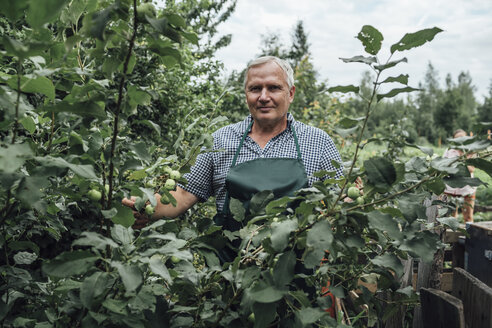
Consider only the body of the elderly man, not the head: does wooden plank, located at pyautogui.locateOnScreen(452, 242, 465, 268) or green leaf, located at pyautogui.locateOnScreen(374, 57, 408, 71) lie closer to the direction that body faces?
the green leaf

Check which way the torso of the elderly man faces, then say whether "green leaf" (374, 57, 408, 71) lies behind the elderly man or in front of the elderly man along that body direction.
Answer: in front

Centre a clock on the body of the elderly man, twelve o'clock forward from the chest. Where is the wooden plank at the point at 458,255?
The wooden plank is roughly at 8 o'clock from the elderly man.

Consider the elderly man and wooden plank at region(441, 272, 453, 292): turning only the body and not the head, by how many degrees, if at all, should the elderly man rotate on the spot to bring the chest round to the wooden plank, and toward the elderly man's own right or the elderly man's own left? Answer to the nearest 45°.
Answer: approximately 135° to the elderly man's own left

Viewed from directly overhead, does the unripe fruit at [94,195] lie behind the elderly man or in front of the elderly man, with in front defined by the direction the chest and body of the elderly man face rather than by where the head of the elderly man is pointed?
in front

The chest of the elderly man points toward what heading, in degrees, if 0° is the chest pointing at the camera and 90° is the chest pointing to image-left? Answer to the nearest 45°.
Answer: approximately 0°
